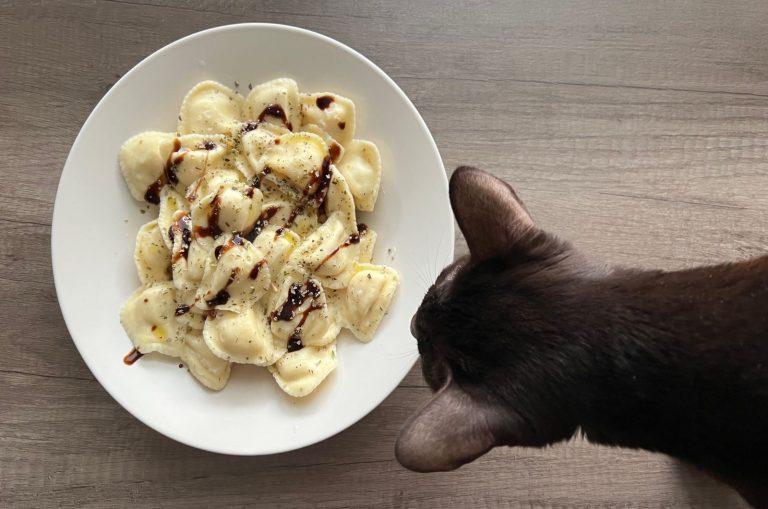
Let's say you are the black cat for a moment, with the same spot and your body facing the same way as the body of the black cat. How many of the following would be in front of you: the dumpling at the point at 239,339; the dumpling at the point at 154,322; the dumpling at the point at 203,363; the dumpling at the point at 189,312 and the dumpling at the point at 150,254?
5

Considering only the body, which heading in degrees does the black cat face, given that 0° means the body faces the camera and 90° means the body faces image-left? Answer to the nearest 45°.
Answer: approximately 90°

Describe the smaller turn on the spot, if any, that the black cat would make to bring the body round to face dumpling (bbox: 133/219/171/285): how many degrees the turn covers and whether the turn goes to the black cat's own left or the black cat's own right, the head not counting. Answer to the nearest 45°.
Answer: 0° — it already faces it

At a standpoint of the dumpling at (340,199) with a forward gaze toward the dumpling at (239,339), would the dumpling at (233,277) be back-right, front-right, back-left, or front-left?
front-right

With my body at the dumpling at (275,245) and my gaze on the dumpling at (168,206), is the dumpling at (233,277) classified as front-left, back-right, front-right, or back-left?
front-left

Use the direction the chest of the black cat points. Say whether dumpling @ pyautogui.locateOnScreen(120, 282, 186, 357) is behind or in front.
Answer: in front

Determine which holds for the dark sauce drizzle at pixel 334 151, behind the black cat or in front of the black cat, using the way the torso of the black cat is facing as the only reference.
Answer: in front

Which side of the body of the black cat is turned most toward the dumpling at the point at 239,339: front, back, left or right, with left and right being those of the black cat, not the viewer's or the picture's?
front

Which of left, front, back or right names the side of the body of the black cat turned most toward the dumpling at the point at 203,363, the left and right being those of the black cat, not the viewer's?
front

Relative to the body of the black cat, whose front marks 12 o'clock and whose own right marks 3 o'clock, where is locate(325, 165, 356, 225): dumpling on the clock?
The dumpling is roughly at 1 o'clock from the black cat.

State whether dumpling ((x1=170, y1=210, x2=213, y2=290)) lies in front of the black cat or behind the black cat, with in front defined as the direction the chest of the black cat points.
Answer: in front

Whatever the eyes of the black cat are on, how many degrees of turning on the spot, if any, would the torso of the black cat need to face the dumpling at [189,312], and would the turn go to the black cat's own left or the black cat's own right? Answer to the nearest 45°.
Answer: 0° — it already faces it

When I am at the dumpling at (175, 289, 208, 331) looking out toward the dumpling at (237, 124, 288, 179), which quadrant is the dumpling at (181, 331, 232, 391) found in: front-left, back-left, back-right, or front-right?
back-right
